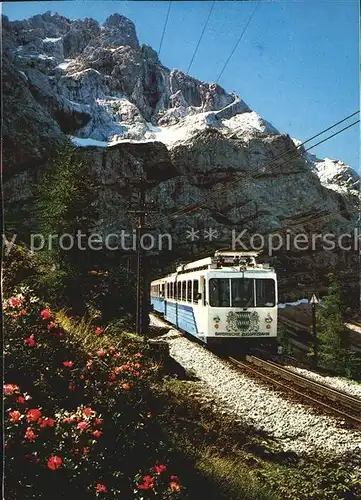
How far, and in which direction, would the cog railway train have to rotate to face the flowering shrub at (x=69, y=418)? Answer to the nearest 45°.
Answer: approximately 45° to its right

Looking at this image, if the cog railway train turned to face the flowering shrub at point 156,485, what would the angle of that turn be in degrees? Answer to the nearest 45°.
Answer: approximately 45° to its right

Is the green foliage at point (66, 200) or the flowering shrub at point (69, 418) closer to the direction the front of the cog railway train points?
the flowering shrub

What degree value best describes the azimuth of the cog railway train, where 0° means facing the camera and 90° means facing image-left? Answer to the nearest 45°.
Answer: approximately 315°

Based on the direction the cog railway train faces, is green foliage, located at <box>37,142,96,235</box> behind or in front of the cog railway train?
behind

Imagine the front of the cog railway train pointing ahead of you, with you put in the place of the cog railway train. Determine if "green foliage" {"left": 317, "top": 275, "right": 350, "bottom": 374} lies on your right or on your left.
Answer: on your left

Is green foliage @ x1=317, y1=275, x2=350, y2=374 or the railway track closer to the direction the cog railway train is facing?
the railway track
